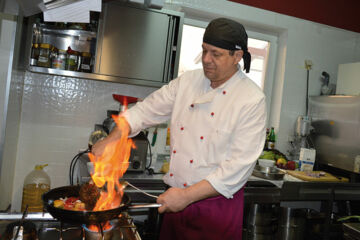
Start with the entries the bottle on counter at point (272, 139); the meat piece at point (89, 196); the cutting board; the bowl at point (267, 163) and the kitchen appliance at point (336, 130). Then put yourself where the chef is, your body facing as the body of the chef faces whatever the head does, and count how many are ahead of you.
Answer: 1

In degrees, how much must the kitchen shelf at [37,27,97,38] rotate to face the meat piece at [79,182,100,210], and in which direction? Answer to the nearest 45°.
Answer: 0° — it already faces it

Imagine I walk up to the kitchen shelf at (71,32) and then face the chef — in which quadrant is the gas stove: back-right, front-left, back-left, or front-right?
front-right

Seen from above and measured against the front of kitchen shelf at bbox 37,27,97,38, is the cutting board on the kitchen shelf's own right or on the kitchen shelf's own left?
on the kitchen shelf's own left

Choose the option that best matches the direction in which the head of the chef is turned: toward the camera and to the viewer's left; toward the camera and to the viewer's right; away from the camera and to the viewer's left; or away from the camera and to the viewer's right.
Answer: toward the camera and to the viewer's left

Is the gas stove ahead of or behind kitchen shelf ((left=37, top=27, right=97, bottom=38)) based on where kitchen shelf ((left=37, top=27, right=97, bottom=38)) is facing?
ahead

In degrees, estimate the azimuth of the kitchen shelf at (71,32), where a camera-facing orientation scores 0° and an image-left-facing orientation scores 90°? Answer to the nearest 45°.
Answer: approximately 0°

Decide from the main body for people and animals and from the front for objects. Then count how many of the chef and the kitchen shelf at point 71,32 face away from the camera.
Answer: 0

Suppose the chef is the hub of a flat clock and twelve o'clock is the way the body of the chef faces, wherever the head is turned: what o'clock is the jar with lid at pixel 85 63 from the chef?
The jar with lid is roughly at 3 o'clock from the chef.

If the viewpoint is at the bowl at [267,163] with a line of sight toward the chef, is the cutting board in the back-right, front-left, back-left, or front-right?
back-left

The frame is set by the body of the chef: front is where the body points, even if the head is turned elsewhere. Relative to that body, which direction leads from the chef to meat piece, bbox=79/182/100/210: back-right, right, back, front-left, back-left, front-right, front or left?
front

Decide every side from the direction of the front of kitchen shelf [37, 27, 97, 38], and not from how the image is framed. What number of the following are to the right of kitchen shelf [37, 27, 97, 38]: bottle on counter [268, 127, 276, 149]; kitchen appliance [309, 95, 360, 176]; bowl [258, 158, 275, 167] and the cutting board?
0

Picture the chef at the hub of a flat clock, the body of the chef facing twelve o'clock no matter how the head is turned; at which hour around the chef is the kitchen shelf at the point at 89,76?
The kitchen shelf is roughly at 3 o'clock from the chef.
